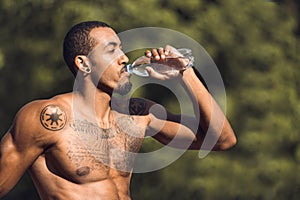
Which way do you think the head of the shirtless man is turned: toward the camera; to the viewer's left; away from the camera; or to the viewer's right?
to the viewer's right

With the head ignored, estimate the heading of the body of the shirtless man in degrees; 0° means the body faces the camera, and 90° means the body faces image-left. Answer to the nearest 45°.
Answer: approximately 315°
